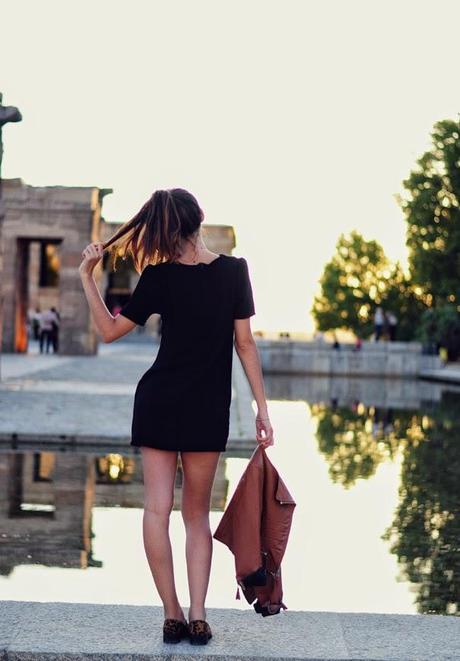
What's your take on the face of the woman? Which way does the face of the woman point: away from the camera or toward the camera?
away from the camera

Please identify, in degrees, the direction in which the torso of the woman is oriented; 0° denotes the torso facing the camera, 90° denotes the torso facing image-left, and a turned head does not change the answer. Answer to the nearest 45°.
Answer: approximately 180°
